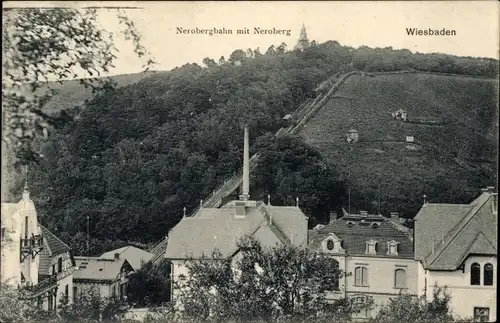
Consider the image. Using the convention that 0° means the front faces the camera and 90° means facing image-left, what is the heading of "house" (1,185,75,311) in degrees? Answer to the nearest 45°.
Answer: approximately 315°

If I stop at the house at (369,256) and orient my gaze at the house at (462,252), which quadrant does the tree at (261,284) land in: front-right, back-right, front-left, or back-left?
back-right
